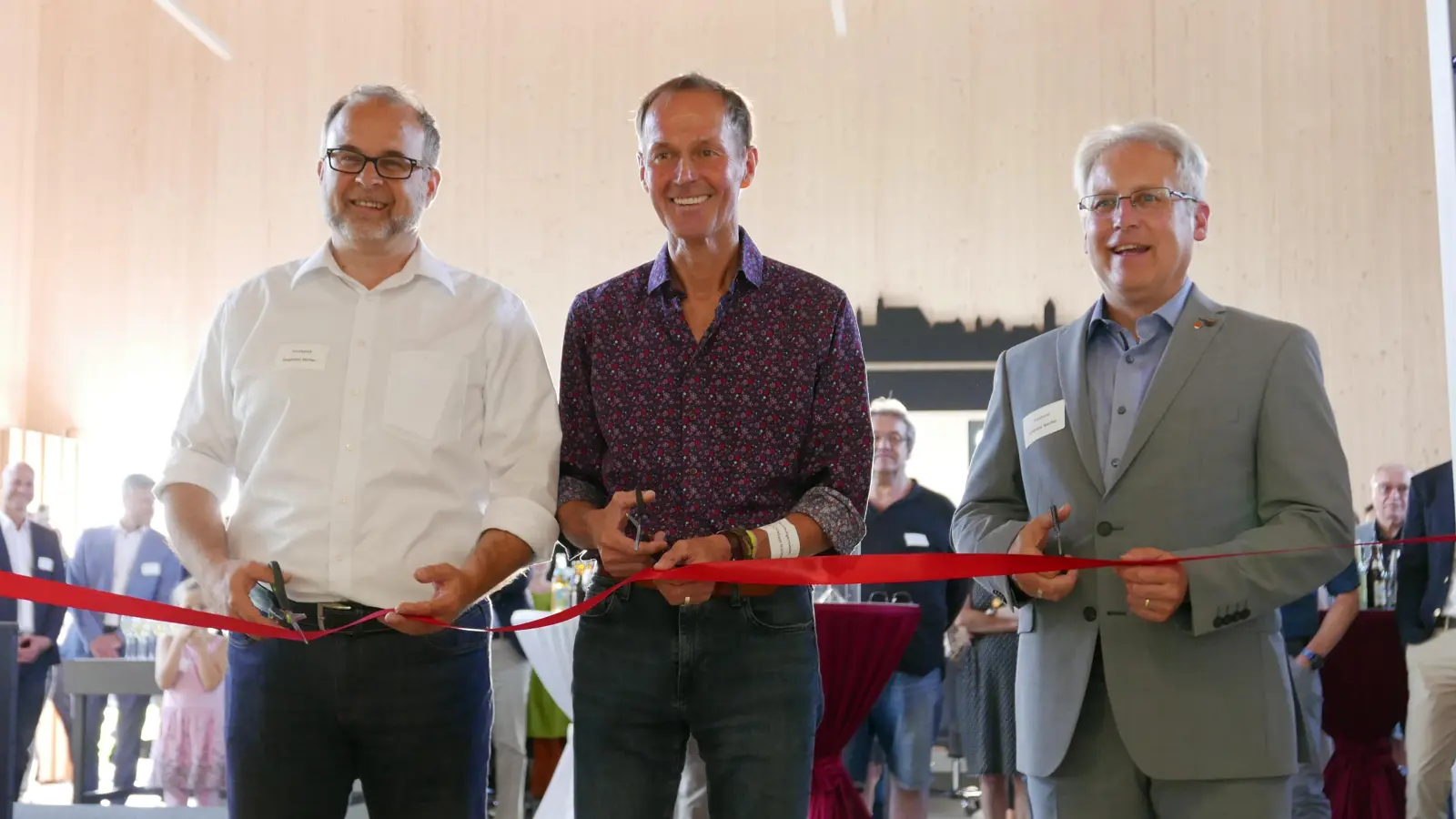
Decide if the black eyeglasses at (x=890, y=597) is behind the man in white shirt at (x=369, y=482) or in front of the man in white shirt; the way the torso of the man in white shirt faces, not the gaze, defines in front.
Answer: behind

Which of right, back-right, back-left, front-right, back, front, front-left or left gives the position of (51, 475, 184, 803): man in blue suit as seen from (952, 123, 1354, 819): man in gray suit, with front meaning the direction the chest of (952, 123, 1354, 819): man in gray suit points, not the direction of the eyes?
right

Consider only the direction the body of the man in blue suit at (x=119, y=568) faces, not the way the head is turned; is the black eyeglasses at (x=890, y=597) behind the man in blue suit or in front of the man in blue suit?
in front

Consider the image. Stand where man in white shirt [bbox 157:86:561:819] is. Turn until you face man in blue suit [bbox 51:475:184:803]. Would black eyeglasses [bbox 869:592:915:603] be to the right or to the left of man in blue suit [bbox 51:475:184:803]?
right

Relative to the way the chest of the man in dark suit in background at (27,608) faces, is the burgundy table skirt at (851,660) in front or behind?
in front
